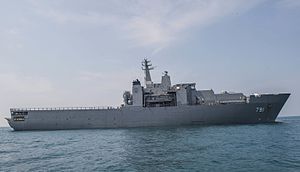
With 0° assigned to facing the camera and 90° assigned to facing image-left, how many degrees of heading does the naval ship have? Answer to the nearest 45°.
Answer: approximately 270°
